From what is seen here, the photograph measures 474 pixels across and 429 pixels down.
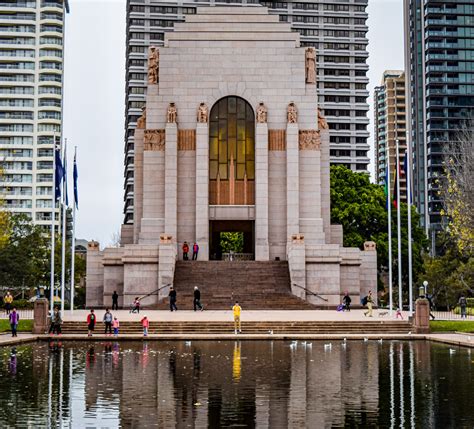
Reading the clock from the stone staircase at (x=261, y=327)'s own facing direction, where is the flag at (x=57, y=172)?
The flag is roughly at 4 o'clock from the stone staircase.

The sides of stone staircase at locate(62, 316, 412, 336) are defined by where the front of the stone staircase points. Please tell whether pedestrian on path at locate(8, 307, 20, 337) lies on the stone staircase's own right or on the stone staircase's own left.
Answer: on the stone staircase's own right

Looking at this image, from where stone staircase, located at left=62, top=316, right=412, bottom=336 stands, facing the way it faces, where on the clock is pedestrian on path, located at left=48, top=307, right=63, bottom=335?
The pedestrian on path is roughly at 3 o'clock from the stone staircase.

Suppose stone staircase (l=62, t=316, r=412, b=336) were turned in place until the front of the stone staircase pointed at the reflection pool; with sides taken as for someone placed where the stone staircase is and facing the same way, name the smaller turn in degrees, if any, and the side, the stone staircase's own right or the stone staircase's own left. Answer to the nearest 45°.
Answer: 0° — it already faces it

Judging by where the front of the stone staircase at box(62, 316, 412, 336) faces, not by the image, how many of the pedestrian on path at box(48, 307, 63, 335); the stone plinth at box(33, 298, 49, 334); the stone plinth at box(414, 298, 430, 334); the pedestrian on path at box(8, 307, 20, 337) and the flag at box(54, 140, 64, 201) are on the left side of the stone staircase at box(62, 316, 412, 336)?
1

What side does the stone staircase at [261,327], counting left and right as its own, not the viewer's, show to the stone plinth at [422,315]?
left

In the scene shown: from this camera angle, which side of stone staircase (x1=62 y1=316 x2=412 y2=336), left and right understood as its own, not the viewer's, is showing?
front

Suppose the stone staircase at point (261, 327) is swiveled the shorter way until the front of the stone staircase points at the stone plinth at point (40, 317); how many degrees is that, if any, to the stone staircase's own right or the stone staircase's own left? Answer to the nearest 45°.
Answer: approximately 90° to the stone staircase's own right

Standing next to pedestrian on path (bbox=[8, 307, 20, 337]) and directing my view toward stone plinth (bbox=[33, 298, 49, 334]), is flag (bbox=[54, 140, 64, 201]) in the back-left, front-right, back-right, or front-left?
front-left

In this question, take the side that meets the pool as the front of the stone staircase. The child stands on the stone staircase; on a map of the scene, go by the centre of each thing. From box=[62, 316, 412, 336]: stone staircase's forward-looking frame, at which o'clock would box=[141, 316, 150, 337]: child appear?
The child is roughly at 2 o'clock from the stone staircase.

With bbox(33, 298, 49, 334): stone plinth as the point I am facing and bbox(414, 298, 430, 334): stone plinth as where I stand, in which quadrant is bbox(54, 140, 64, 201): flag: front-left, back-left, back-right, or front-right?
front-right

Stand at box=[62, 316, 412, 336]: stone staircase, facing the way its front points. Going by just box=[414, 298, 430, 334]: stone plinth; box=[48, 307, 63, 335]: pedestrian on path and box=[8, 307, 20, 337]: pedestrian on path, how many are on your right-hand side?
2
